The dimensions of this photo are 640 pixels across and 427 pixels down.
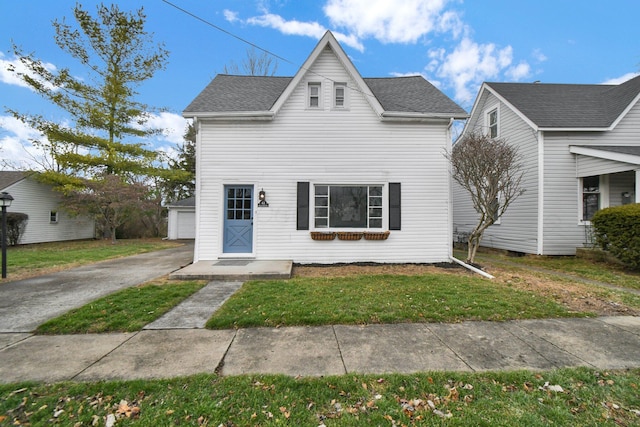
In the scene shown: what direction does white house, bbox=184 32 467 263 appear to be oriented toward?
toward the camera

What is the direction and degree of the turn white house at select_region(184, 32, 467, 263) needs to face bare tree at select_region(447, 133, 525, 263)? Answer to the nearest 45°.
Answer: approximately 90° to its left

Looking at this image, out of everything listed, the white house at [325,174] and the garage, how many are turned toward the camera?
2

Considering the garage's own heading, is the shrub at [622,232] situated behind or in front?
in front

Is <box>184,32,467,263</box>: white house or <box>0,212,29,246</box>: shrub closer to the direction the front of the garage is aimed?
the white house

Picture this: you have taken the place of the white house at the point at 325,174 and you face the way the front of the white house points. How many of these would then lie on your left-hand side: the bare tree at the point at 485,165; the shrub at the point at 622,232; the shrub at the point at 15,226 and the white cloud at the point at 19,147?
2

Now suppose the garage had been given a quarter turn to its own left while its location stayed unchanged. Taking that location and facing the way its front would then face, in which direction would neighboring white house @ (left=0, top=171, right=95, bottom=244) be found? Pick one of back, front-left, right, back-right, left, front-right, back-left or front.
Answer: back

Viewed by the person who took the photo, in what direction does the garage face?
facing the viewer

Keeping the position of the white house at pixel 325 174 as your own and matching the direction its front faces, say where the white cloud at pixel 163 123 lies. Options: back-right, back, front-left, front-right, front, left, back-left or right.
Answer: back-right

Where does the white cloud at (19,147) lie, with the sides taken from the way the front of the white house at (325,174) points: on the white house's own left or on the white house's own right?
on the white house's own right

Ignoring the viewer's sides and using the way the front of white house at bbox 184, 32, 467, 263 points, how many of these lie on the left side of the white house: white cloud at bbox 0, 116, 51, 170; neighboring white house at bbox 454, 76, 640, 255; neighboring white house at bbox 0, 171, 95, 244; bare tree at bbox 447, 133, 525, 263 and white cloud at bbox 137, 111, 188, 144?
2
